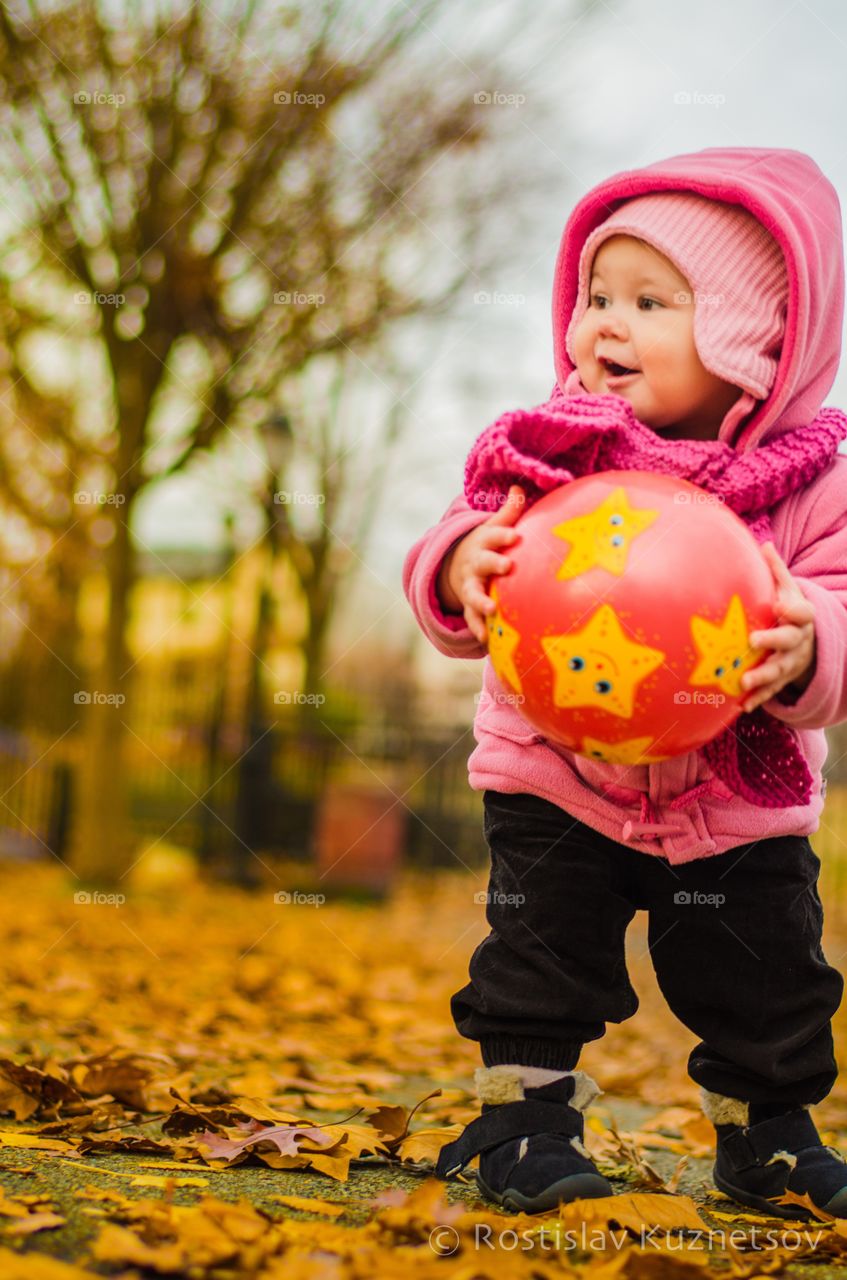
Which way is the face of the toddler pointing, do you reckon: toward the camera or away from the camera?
toward the camera

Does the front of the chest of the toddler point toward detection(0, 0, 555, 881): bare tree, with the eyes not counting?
no

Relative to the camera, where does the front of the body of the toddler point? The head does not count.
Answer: toward the camera
